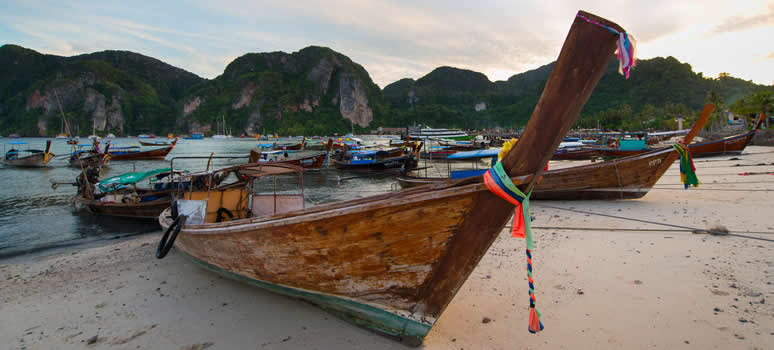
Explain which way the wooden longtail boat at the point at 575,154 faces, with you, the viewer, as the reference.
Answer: facing to the right of the viewer

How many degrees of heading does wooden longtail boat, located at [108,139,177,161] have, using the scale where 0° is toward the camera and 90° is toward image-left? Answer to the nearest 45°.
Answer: approximately 270°

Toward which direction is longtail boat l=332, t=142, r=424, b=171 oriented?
to the viewer's right

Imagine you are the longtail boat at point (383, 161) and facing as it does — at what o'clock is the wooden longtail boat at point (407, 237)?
The wooden longtail boat is roughly at 3 o'clock from the longtail boat.

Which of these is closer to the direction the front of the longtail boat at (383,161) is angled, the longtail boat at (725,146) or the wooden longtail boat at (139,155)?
the longtail boat

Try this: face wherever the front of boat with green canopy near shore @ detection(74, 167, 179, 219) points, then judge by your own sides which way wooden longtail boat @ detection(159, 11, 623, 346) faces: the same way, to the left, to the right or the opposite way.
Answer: to the right

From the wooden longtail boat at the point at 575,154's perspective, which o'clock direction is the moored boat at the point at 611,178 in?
The moored boat is roughly at 3 o'clock from the wooden longtail boat.

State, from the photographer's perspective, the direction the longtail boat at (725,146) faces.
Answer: facing to the right of the viewer

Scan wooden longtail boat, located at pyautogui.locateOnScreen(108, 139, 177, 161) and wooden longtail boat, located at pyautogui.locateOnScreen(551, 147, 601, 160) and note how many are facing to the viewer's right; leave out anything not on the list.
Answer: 2
